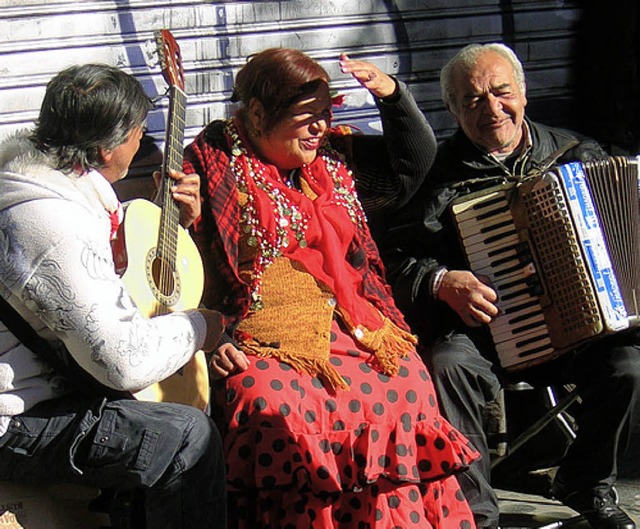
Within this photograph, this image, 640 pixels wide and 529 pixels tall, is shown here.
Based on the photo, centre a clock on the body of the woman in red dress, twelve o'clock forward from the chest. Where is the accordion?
The accordion is roughly at 10 o'clock from the woman in red dress.

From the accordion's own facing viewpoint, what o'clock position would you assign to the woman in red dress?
The woman in red dress is roughly at 2 o'clock from the accordion.

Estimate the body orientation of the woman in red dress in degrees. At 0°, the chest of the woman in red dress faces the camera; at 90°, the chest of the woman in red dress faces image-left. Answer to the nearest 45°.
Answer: approximately 315°

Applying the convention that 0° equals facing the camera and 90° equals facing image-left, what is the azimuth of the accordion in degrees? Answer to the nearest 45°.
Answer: approximately 0°
